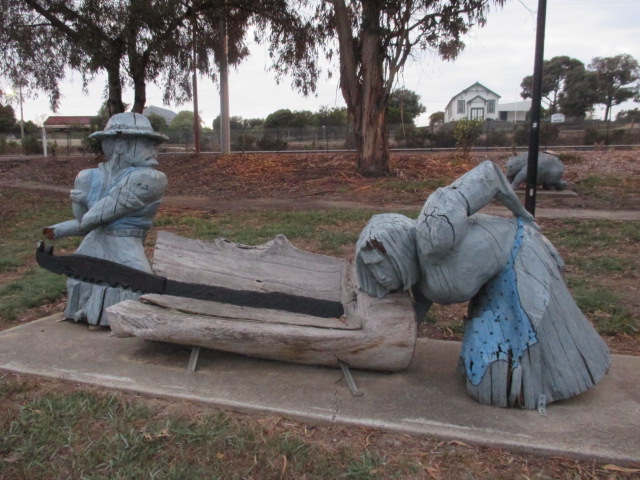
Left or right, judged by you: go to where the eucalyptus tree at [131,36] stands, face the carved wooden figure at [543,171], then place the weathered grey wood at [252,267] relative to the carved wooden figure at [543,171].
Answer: right

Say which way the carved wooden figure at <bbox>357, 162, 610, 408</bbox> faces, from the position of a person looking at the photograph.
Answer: facing to the left of the viewer

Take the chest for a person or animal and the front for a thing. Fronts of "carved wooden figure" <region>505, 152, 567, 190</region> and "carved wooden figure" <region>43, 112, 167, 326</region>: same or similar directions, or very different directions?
very different directions

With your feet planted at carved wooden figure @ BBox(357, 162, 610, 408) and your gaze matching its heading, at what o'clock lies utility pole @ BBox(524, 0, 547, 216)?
The utility pole is roughly at 3 o'clock from the carved wooden figure.

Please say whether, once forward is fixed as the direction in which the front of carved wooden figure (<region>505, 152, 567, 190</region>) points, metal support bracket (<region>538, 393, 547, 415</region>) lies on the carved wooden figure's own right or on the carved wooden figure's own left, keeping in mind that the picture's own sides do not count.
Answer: on the carved wooden figure's own left

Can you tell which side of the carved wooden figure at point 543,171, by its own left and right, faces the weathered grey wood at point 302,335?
left

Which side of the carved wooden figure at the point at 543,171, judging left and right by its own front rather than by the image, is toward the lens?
left

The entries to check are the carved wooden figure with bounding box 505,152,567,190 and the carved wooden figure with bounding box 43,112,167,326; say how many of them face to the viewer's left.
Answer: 1

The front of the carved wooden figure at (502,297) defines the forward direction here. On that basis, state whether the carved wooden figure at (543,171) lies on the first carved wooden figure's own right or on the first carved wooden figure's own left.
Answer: on the first carved wooden figure's own right

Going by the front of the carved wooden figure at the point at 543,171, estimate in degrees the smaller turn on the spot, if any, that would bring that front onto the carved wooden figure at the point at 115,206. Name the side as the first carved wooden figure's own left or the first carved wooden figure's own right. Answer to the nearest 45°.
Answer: approximately 90° to the first carved wooden figure's own left

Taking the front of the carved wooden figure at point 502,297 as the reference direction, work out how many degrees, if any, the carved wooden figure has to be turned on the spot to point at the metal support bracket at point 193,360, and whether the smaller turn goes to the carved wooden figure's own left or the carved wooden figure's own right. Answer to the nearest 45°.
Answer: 0° — it already faces it

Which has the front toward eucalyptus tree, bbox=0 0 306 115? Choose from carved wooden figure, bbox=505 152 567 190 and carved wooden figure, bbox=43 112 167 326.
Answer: carved wooden figure, bbox=505 152 567 190

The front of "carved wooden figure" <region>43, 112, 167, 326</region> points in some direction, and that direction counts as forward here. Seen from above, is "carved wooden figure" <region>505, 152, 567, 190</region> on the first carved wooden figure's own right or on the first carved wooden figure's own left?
on the first carved wooden figure's own left

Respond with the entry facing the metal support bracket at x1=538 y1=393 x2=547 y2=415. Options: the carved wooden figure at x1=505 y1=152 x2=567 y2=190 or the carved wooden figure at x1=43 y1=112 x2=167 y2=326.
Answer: the carved wooden figure at x1=43 y1=112 x2=167 y2=326

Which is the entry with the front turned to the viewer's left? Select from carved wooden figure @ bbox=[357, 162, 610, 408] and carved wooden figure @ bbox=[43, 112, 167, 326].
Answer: carved wooden figure @ bbox=[357, 162, 610, 408]
